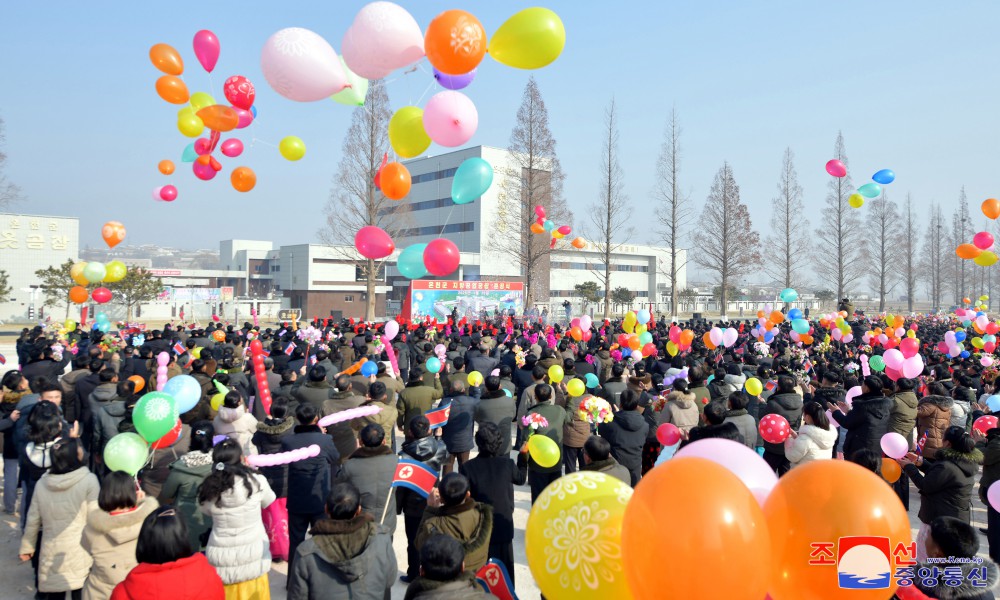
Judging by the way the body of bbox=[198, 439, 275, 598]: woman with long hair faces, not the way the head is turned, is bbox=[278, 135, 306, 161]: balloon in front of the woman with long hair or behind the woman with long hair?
in front

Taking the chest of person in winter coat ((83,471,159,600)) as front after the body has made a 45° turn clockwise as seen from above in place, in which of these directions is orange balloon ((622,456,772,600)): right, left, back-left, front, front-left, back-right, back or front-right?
right

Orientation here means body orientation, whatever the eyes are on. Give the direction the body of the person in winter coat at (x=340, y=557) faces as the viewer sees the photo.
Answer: away from the camera

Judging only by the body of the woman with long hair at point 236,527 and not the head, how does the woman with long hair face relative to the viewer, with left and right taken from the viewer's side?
facing away from the viewer

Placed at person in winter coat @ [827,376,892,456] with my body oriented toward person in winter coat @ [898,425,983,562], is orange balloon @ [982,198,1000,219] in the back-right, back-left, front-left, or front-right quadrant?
back-left

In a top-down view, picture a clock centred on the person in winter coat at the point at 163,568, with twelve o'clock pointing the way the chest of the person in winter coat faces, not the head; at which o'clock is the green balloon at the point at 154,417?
The green balloon is roughly at 12 o'clock from the person in winter coat.

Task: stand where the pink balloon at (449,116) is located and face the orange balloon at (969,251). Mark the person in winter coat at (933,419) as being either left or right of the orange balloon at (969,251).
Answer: right

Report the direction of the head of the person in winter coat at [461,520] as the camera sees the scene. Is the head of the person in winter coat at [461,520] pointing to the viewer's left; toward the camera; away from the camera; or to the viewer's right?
away from the camera

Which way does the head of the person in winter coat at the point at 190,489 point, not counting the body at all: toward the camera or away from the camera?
away from the camera

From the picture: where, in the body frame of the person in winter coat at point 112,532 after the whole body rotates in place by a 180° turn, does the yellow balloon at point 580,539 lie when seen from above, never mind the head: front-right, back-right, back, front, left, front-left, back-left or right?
front-left

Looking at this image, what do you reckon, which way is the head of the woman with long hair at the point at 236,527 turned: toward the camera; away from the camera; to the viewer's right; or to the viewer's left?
away from the camera

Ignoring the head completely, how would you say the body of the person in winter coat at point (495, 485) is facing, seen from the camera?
away from the camera

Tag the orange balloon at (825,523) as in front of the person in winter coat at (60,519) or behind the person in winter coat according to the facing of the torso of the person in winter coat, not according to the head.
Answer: behind

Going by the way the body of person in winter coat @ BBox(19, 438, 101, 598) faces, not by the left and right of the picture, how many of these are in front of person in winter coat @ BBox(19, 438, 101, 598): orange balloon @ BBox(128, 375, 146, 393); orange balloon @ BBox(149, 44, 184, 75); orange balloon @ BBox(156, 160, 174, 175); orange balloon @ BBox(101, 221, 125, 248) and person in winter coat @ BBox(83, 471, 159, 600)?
4

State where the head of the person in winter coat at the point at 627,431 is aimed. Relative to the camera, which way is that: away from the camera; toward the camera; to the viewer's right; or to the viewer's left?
away from the camera
